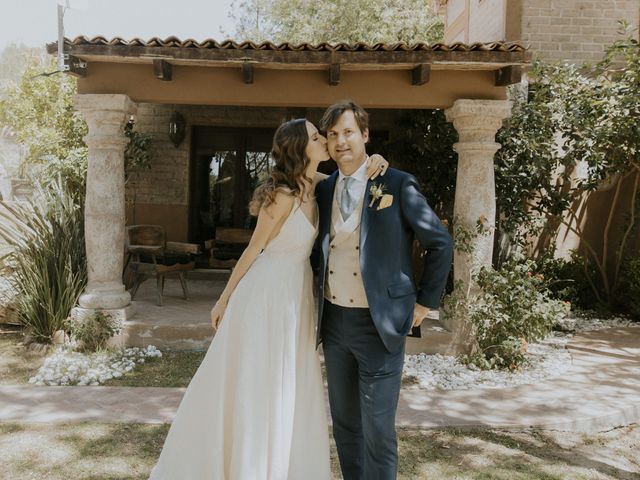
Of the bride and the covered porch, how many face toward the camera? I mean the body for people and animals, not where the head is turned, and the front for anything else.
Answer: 1

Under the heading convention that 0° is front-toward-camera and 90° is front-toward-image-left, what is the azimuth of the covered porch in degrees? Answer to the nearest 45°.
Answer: approximately 0°

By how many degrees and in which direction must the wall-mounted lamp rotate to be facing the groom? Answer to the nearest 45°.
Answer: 0° — it already faces them

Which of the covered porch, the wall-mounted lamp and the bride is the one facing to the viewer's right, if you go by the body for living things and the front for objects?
the bride

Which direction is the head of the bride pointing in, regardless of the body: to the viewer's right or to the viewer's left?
to the viewer's right

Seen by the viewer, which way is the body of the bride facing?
to the viewer's right

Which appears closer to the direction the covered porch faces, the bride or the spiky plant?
the bride

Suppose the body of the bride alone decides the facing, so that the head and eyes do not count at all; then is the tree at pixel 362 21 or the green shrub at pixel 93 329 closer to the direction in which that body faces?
the tree

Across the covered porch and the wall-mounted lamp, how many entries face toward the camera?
2

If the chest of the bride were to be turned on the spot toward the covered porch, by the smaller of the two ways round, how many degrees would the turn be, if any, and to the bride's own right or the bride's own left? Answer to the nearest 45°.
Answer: approximately 90° to the bride's own left

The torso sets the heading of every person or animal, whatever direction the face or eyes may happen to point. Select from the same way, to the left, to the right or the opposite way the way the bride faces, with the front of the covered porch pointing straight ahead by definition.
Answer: to the left
